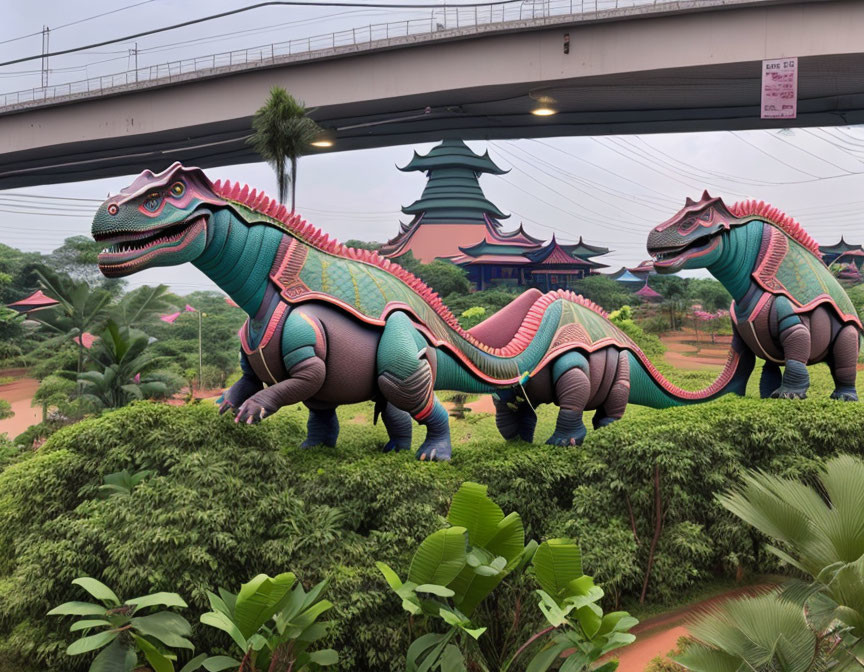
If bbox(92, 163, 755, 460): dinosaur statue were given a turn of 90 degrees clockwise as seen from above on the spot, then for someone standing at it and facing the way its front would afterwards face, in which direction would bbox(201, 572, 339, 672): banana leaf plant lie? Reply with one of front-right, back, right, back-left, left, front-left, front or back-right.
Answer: back

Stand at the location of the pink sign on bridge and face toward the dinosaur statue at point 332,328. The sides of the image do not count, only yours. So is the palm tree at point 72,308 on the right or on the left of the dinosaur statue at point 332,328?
right

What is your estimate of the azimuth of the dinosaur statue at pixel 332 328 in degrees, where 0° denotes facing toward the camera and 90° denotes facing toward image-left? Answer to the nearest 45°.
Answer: approximately 90°

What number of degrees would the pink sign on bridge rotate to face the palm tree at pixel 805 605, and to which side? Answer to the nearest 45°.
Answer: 0° — it already faces it

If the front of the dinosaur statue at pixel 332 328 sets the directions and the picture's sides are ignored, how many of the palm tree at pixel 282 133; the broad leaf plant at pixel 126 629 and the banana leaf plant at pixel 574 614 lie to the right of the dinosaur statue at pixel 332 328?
1

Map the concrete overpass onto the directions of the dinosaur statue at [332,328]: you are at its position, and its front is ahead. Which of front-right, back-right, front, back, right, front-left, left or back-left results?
right

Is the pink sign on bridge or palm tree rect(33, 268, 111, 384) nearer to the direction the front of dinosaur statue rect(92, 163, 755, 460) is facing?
the palm tree

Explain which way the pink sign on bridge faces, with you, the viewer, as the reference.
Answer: facing the viewer

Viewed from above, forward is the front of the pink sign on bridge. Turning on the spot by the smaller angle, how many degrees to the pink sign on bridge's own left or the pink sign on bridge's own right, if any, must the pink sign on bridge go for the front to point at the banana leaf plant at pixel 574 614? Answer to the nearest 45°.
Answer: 0° — it already faces it

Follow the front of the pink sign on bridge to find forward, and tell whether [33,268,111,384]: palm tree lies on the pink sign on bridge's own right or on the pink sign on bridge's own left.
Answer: on the pink sign on bridge's own right

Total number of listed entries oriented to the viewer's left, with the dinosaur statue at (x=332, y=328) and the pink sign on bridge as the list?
1

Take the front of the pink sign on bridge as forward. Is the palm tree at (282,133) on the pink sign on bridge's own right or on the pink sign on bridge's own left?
on the pink sign on bridge's own right

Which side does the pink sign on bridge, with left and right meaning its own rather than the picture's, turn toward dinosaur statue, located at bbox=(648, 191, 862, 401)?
front
